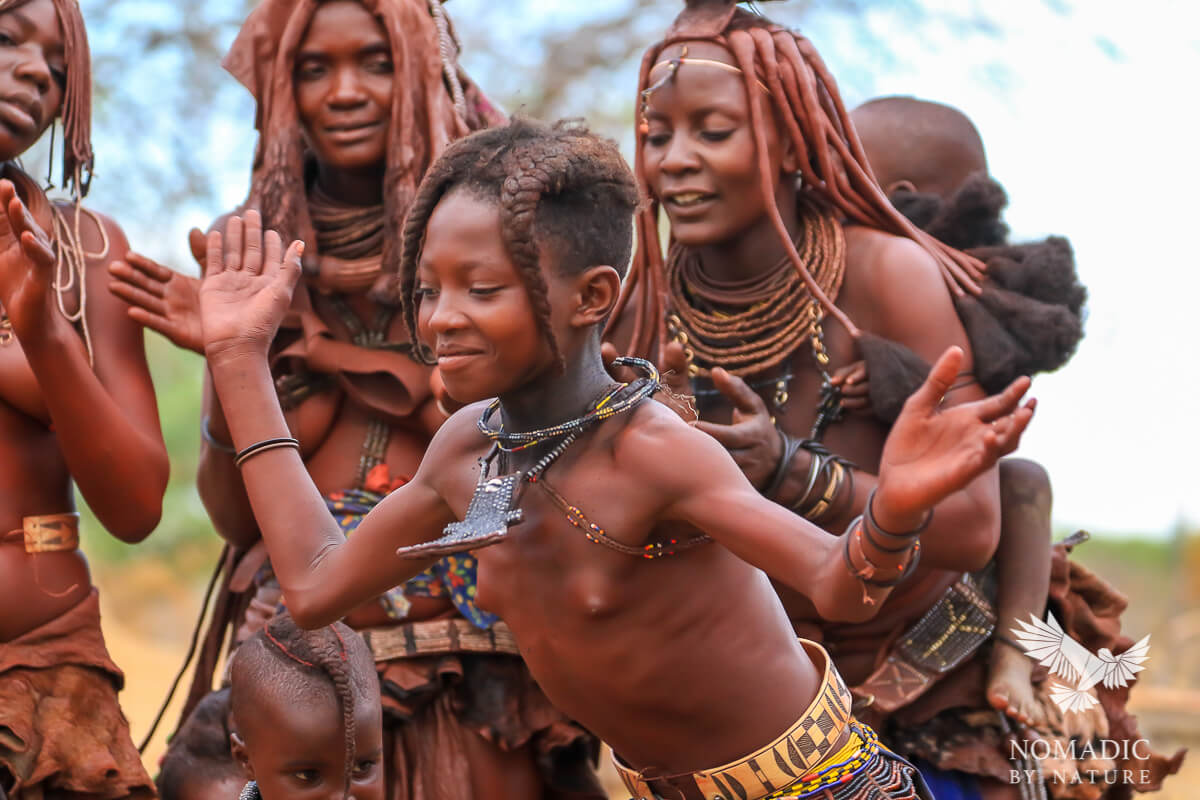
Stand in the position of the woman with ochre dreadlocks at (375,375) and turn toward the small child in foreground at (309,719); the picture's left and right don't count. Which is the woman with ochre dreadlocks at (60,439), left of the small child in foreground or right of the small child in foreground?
right

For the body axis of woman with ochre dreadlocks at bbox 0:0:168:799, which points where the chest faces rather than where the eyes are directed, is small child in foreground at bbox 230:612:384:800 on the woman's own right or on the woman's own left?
on the woman's own left

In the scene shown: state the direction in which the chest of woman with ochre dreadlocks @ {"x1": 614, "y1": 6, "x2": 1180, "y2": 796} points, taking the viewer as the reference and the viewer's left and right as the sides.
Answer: facing the viewer and to the left of the viewer

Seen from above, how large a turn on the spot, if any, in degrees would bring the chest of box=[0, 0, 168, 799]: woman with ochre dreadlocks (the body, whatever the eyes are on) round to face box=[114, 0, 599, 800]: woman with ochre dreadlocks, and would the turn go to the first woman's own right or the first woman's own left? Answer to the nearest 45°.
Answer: approximately 135° to the first woman's own left

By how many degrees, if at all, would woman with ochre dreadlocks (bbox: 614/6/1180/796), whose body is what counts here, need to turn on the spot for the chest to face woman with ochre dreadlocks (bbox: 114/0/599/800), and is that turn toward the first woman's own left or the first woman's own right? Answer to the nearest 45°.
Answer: approximately 45° to the first woman's own right

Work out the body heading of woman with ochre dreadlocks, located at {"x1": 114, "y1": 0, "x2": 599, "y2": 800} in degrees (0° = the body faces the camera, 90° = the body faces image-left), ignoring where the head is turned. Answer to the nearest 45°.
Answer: approximately 0°

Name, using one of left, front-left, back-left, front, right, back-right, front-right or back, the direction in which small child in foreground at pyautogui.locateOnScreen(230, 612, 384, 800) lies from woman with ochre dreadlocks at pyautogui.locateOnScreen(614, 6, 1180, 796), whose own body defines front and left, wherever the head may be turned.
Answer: front

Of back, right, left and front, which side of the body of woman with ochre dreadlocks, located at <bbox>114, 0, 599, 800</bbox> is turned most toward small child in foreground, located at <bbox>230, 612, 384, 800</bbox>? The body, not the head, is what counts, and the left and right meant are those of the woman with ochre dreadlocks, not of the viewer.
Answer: front

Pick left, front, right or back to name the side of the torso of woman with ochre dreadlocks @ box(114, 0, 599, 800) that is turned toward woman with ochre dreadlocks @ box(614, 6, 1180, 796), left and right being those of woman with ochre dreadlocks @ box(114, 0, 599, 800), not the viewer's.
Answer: left

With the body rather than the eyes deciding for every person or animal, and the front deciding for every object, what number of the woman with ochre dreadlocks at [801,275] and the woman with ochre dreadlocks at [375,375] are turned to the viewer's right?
0

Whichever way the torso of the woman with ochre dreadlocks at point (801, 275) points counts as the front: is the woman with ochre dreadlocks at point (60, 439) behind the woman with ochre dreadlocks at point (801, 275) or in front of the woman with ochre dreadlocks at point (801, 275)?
in front
